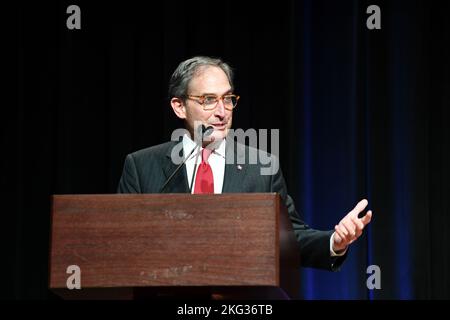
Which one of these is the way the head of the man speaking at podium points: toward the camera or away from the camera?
toward the camera

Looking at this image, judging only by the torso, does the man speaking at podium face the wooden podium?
yes

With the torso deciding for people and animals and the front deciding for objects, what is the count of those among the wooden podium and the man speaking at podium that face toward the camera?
2

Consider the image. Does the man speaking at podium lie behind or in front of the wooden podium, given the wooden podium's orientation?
behind

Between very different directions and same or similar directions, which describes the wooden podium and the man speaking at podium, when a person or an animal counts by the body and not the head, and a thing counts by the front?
same or similar directions

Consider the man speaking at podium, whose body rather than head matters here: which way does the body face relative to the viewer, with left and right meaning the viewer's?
facing the viewer

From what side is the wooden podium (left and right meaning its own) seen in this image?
front
